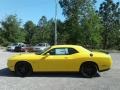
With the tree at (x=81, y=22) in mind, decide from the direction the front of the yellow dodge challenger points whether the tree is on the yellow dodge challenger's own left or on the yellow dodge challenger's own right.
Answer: on the yellow dodge challenger's own right

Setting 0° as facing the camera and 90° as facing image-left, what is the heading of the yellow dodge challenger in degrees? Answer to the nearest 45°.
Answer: approximately 90°
